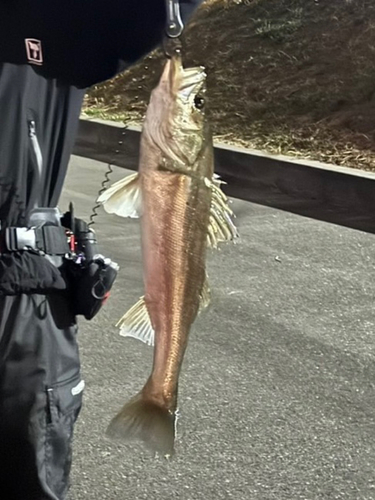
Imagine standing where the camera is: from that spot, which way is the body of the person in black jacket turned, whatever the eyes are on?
toward the camera
